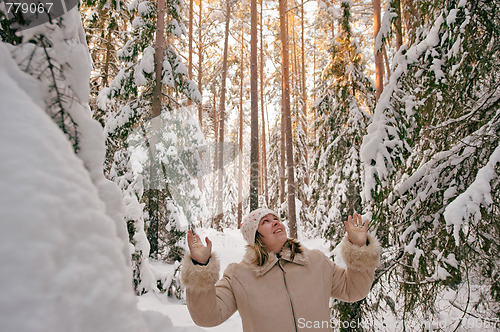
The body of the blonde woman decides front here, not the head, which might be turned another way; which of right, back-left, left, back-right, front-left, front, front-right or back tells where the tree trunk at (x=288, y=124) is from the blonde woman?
back

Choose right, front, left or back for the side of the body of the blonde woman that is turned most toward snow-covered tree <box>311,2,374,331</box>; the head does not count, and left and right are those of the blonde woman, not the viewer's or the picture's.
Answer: back

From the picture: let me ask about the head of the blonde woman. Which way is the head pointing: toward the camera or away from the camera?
toward the camera

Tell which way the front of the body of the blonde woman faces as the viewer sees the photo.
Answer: toward the camera

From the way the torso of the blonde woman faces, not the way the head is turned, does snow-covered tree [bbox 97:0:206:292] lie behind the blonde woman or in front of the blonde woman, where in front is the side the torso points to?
behind

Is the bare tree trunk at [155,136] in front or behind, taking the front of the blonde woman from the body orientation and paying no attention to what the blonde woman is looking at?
behind
